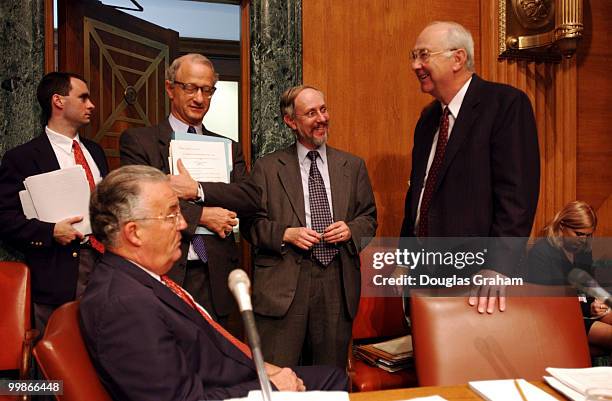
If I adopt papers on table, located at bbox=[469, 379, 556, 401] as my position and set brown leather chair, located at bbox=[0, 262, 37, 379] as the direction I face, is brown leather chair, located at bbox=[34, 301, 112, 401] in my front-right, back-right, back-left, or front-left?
front-left

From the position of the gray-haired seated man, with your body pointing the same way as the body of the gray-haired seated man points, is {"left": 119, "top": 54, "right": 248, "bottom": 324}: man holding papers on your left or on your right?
on your left

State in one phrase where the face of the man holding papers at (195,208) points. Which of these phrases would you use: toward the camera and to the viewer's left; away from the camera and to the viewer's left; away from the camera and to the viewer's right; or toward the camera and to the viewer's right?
toward the camera and to the viewer's right

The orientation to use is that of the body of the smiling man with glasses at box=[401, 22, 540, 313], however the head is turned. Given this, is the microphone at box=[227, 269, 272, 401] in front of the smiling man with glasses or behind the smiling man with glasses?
in front

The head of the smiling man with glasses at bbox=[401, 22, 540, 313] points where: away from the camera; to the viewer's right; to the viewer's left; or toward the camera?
to the viewer's left

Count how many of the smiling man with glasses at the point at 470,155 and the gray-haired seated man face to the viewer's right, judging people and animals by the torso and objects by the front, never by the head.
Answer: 1

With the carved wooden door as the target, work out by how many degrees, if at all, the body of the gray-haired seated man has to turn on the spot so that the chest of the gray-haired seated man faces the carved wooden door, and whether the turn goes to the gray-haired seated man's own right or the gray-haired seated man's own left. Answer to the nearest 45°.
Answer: approximately 90° to the gray-haired seated man's own left

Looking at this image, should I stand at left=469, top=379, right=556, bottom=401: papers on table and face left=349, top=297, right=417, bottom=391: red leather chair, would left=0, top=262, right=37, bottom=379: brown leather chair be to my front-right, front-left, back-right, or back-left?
front-left

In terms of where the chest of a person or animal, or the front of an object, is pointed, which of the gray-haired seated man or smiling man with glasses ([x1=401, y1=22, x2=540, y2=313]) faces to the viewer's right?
the gray-haired seated man

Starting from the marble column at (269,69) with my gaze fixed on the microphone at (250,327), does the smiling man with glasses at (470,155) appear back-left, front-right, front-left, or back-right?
front-left

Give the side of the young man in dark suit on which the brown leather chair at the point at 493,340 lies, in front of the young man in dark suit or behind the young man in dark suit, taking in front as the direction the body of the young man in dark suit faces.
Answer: in front

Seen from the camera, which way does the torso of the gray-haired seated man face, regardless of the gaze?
to the viewer's right
